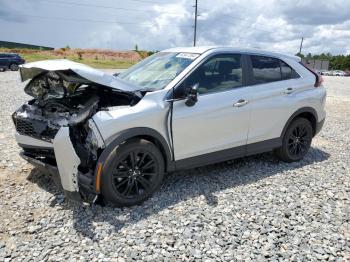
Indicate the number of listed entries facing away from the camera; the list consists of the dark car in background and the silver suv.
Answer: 0

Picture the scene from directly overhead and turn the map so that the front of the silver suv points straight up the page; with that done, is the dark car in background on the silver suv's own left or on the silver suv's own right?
on the silver suv's own right

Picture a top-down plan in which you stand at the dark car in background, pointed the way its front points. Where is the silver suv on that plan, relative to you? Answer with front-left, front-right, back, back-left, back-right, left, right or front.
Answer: left

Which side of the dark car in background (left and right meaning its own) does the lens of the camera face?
left
